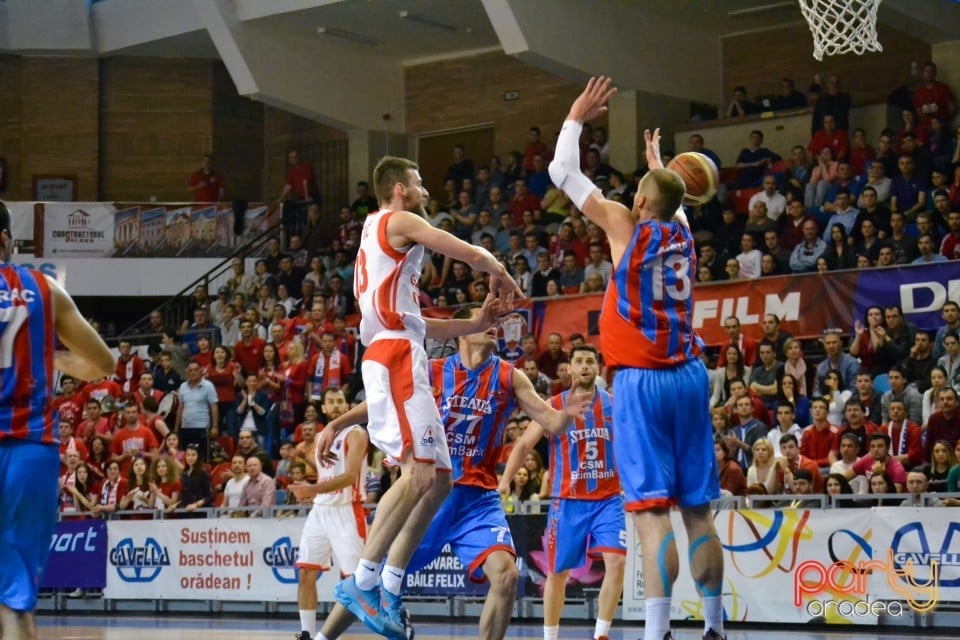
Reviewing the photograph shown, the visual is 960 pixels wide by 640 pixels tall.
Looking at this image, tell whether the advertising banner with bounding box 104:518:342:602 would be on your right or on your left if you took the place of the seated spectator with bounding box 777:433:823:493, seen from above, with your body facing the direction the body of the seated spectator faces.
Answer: on your right

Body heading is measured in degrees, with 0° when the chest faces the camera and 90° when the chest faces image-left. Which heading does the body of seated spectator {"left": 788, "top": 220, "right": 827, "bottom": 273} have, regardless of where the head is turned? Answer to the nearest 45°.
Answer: approximately 45°

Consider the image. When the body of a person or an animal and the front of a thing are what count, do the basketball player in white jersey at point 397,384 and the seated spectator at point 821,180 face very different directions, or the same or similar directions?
very different directions

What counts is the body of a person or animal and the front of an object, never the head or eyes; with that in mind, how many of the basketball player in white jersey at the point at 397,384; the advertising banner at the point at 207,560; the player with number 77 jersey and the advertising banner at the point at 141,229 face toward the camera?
3

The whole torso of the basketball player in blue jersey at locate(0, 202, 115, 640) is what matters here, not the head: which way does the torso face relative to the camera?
away from the camera

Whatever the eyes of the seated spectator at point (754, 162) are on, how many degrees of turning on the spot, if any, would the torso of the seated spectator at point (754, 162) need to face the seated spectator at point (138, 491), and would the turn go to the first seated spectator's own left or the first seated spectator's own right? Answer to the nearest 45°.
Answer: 0° — they already face them

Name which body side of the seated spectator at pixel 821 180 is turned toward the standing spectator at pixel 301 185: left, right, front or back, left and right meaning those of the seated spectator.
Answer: right

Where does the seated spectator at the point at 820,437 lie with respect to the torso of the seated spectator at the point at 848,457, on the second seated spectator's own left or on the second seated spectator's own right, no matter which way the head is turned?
on the second seated spectator's own right
